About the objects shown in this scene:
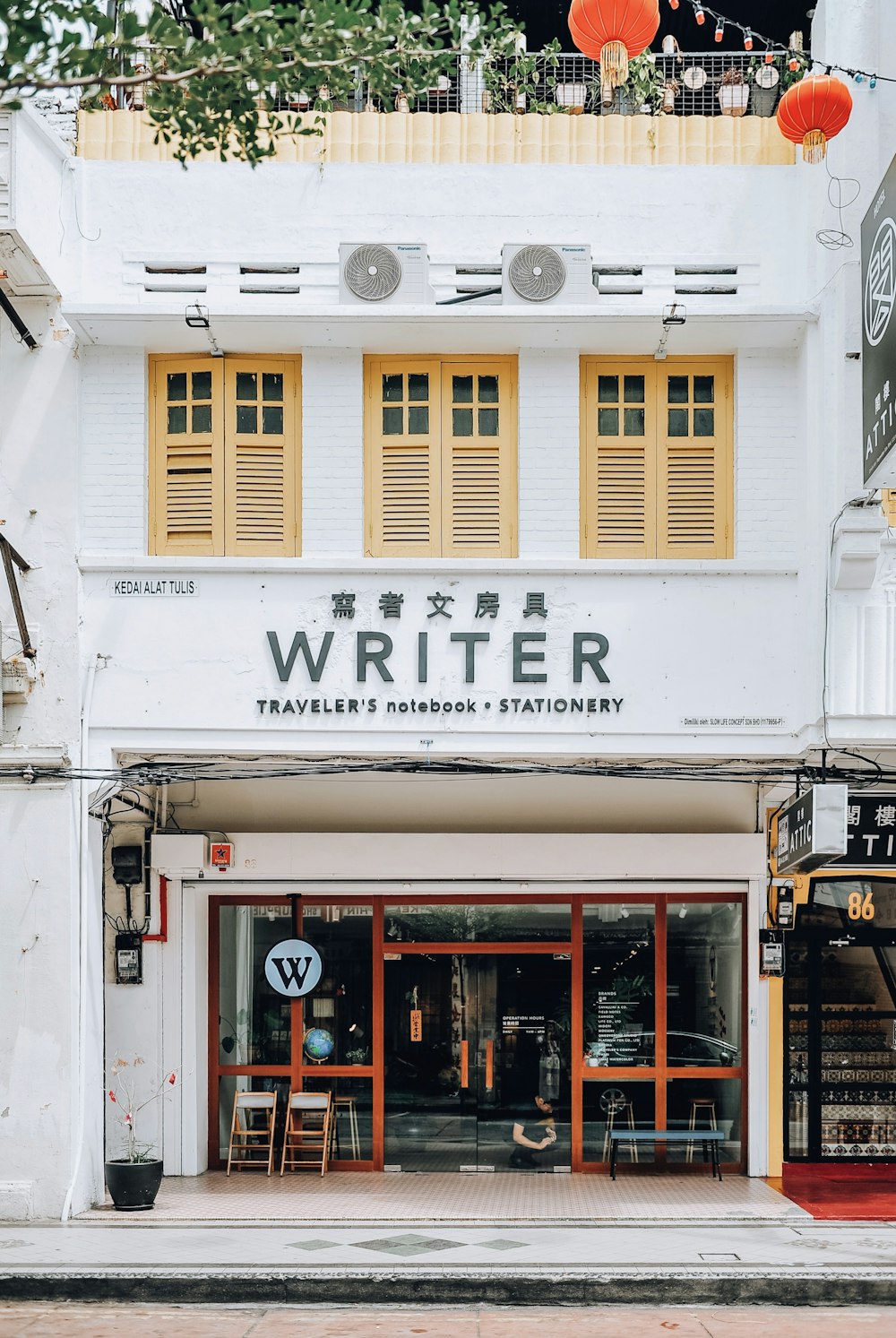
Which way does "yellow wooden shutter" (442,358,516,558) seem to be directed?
toward the camera

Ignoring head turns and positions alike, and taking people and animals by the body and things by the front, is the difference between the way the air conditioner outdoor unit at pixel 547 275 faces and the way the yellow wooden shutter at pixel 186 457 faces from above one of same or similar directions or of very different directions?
same or similar directions

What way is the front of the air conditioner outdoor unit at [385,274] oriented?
toward the camera

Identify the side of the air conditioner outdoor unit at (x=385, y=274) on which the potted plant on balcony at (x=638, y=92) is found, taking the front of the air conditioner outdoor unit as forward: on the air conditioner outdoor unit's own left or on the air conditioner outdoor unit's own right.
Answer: on the air conditioner outdoor unit's own left

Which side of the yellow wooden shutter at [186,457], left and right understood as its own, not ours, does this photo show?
front

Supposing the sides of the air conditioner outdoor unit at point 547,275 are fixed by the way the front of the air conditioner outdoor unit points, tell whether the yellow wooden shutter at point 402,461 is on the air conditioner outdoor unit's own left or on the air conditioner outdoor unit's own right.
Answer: on the air conditioner outdoor unit's own right

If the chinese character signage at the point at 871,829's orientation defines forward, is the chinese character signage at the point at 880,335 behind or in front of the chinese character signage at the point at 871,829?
in front

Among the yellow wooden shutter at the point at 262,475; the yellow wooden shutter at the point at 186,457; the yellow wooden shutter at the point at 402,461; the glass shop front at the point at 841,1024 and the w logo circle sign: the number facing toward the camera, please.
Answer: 5

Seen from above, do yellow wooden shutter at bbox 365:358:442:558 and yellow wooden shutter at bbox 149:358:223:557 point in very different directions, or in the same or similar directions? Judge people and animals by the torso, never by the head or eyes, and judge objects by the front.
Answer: same or similar directions

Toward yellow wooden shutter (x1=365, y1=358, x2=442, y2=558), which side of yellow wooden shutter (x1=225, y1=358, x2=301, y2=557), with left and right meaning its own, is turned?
left

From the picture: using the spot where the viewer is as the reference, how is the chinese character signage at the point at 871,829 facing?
facing the viewer

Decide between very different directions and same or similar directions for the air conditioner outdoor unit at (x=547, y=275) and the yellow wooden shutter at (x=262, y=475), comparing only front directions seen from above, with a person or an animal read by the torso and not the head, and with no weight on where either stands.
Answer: same or similar directions
